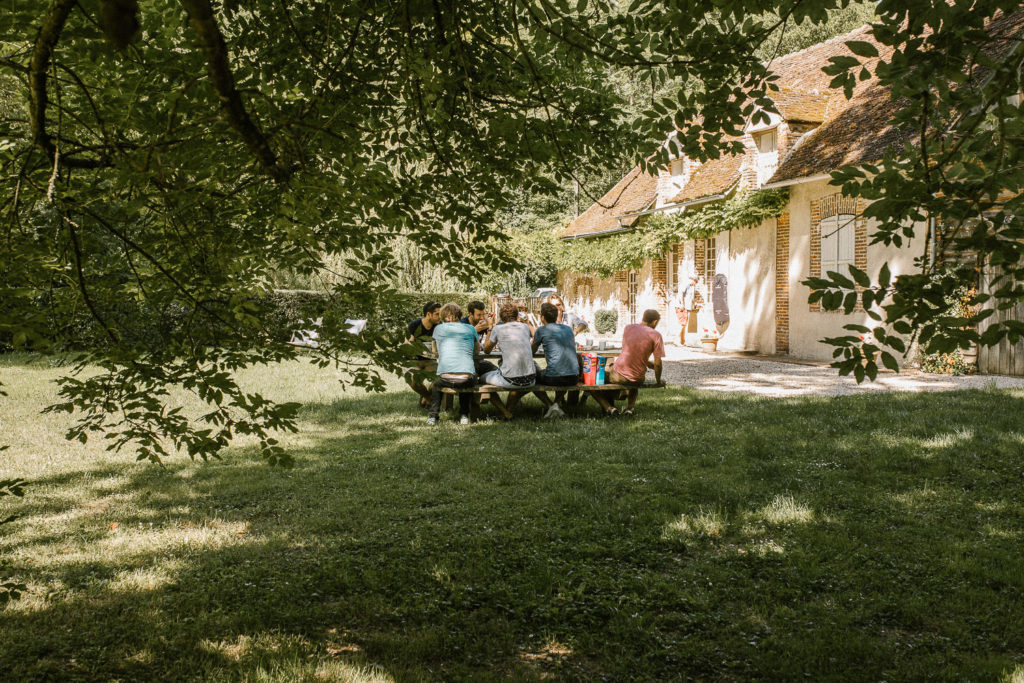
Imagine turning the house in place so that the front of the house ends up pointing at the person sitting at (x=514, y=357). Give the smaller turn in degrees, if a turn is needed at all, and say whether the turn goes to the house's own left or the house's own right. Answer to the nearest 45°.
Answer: approximately 45° to the house's own left

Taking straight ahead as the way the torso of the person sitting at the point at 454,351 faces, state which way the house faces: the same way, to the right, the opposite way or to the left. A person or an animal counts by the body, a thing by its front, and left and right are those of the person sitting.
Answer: to the left

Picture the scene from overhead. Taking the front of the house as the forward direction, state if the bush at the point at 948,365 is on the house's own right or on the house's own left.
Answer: on the house's own left

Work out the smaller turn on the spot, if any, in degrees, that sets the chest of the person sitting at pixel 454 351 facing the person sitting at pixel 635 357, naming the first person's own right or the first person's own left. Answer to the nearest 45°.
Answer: approximately 90° to the first person's own right

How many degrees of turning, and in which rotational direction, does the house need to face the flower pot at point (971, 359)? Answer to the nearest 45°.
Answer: approximately 90° to its left

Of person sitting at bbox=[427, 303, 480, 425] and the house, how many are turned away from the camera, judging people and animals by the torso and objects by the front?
1

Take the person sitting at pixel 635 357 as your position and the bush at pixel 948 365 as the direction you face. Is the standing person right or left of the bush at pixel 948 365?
left

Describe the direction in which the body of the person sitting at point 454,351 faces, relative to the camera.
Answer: away from the camera

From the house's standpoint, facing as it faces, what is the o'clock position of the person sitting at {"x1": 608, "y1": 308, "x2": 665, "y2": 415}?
The person sitting is roughly at 11 o'clock from the house.

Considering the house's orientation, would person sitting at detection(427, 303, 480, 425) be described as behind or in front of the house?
in front

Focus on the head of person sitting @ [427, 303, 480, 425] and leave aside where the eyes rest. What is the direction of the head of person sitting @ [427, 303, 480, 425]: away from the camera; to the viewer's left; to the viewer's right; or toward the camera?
away from the camera

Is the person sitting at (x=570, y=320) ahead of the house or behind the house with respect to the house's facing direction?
ahead

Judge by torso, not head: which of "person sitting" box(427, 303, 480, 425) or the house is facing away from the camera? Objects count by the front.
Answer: the person sitting

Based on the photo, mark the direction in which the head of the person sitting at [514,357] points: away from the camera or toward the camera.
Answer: away from the camera

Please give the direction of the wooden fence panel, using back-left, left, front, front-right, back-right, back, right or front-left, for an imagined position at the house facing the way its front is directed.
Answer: left

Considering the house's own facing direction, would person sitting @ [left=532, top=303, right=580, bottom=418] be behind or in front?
in front

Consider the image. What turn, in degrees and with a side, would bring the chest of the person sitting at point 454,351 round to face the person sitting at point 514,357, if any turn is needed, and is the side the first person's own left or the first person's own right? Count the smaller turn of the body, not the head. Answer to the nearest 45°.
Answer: approximately 90° to the first person's own right
